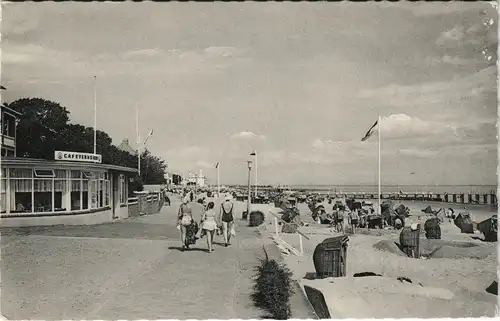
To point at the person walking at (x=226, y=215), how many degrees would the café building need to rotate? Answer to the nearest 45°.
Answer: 0° — it already faces them

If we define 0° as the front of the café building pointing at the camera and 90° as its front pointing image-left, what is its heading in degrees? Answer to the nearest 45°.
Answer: approximately 315°

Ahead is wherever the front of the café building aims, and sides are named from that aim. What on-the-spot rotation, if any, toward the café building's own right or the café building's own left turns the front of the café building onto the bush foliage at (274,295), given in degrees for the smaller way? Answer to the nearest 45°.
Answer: approximately 45° to the café building's own right

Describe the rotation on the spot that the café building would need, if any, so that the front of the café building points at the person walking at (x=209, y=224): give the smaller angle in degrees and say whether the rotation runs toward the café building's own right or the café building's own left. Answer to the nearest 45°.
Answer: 0° — it already faces them

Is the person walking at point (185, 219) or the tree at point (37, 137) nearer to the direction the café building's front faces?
the person walking

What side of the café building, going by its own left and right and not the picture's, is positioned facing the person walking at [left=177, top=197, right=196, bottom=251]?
front

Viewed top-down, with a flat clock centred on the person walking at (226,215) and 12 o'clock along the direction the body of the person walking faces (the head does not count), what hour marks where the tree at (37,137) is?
The tree is roughly at 11 o'clock from the person walking.

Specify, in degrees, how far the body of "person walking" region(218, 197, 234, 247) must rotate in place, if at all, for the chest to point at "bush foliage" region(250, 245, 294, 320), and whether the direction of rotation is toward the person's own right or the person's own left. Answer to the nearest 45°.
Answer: approximately 180°

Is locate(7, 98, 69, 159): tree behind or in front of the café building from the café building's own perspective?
behind

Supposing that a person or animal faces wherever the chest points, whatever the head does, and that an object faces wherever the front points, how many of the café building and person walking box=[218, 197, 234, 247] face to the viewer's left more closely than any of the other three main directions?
0

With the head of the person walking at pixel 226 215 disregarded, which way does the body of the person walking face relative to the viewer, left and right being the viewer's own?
facing away from the viewer
